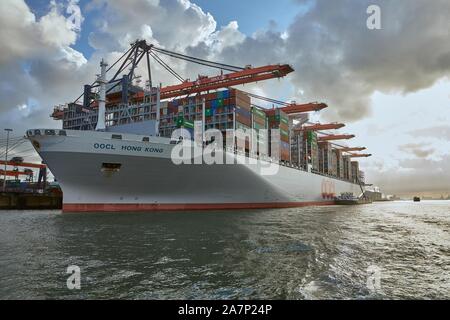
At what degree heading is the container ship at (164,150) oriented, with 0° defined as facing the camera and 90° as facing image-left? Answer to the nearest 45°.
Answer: approximately 45°
